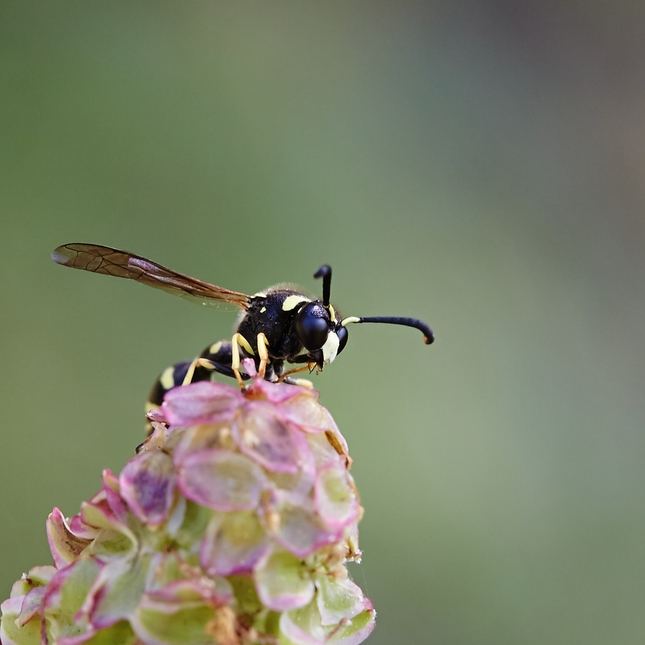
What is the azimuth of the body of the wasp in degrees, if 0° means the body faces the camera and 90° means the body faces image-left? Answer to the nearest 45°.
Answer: approximately 315°
